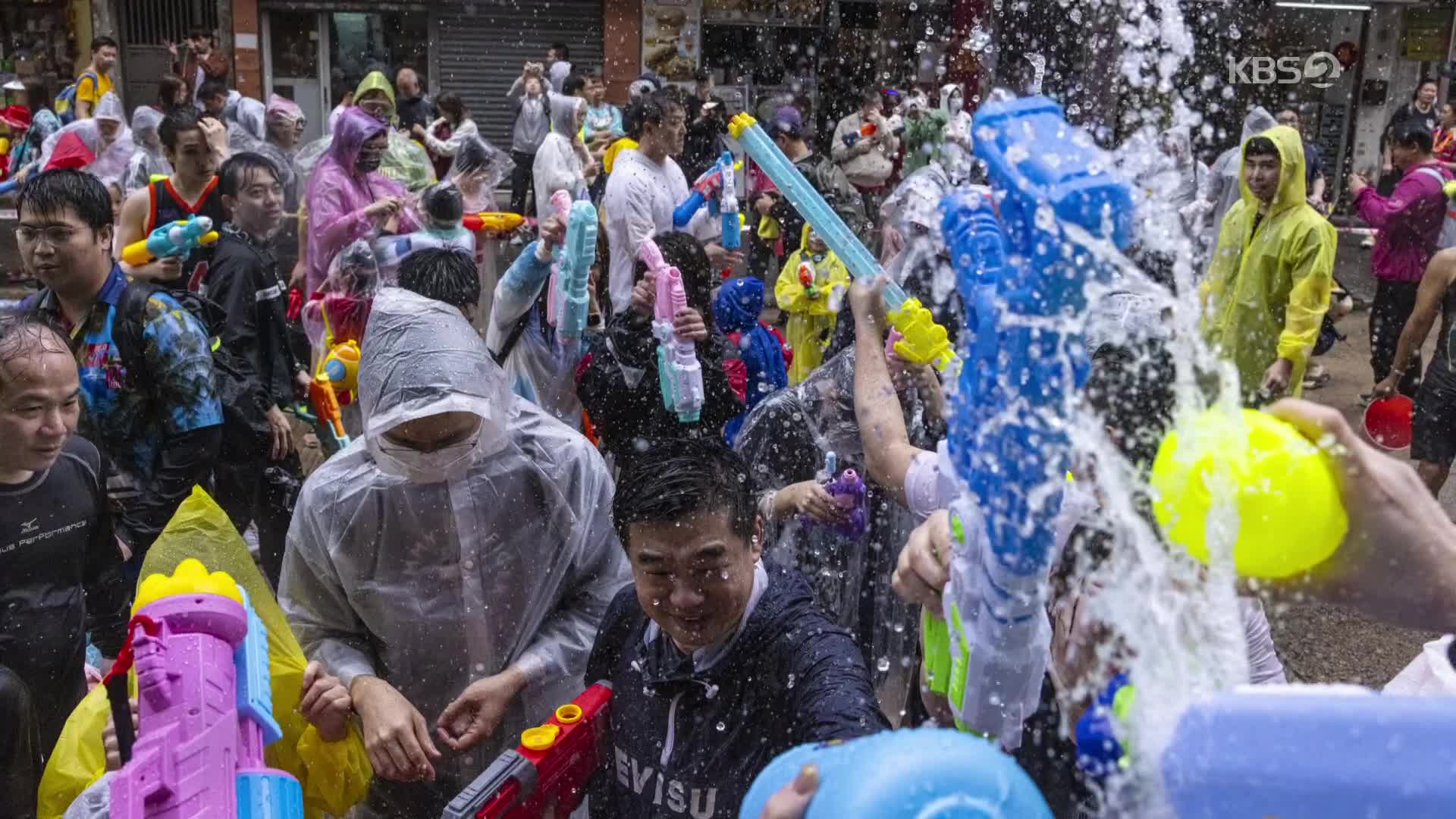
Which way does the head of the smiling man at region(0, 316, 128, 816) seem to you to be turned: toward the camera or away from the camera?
toward the camera

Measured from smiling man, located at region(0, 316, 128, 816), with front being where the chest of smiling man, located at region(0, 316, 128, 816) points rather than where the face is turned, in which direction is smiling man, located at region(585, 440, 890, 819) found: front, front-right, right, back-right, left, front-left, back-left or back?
front-left

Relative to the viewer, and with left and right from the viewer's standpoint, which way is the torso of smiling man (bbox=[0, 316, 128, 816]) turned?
facing the viewer
